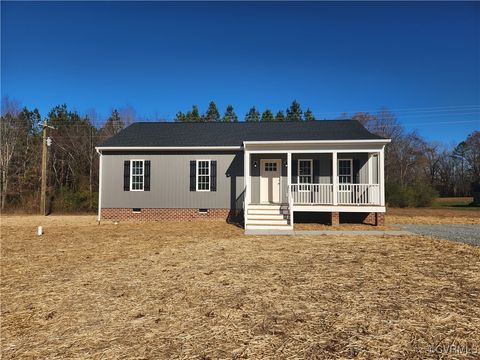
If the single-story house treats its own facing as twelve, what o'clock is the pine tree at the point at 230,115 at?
The pine tree is roughly at 6 o'clock from the single-story house.

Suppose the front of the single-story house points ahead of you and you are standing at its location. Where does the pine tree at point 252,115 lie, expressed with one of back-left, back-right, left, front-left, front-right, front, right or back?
back

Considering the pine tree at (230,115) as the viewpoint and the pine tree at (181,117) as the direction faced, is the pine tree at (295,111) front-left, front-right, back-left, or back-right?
back-left

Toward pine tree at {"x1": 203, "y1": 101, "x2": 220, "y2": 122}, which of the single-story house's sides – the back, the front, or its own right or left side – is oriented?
back

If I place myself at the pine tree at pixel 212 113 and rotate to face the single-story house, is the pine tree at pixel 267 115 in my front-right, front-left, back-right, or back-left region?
front-left

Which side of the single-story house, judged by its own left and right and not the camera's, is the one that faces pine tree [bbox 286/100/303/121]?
back

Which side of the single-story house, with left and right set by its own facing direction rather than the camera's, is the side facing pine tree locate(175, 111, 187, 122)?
back

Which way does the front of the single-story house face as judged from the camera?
facing the viewer

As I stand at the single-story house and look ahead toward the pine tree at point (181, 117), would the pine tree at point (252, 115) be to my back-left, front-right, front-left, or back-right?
front-right

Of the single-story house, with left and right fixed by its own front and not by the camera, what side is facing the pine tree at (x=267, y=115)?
back
